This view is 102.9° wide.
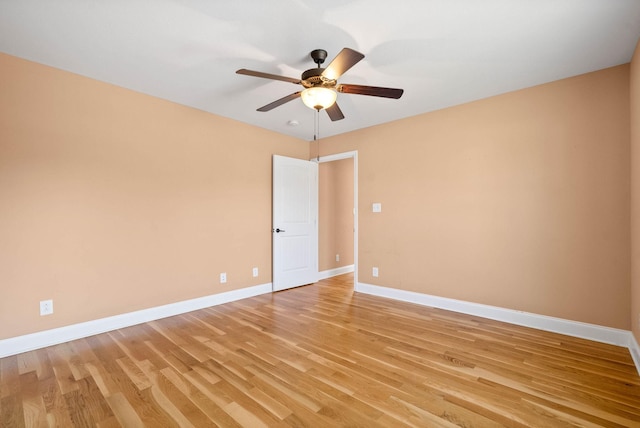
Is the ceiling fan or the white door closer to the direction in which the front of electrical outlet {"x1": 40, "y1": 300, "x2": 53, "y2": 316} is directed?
the ceiling fan

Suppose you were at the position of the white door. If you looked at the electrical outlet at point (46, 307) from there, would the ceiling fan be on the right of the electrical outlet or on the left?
left

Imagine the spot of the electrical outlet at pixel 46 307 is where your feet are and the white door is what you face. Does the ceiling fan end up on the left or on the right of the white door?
right

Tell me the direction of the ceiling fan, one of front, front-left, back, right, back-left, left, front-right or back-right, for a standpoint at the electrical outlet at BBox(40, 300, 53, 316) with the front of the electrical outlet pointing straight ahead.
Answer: front-left

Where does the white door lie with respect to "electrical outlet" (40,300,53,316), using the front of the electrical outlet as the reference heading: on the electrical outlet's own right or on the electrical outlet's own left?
on the electrical outlet's own left
